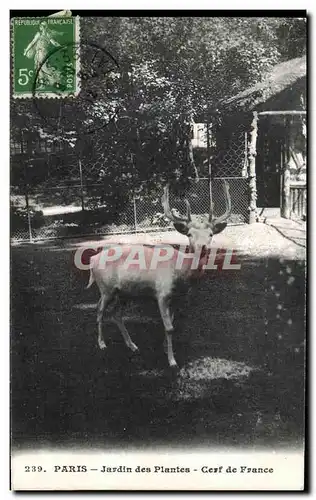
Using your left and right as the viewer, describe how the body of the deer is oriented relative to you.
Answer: facing the viewer and to the right of the viewer

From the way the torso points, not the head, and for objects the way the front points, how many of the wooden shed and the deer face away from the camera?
0

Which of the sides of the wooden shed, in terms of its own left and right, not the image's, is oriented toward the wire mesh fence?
right

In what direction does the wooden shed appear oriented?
toward the camera
